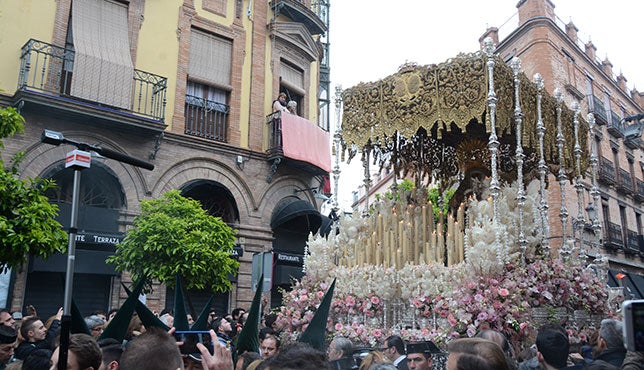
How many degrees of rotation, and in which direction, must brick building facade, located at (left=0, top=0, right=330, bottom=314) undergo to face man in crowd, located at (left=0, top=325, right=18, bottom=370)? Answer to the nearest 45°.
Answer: approximately 45° to its right

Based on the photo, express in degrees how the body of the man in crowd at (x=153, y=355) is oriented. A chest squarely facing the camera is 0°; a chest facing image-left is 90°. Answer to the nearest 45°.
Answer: approximately 180°

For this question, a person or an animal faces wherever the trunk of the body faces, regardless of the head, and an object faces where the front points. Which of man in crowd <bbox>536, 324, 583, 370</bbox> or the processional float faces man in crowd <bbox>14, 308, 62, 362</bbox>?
the processional float

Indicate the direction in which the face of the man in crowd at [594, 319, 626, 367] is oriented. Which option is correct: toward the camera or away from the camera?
away from the camera

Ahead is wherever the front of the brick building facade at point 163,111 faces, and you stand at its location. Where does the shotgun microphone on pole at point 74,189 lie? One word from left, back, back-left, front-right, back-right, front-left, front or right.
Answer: front-right

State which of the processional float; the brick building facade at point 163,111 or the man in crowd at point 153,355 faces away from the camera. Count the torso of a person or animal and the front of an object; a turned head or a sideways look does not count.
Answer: the man in crowd

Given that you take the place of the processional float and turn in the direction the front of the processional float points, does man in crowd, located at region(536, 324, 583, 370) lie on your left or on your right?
on your left

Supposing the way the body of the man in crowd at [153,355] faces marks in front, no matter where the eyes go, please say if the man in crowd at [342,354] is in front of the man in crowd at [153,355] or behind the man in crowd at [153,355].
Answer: in front

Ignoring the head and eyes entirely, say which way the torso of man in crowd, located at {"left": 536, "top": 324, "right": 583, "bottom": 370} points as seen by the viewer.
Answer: away from the camera

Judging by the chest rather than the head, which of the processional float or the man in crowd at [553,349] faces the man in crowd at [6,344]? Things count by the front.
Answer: the processional float

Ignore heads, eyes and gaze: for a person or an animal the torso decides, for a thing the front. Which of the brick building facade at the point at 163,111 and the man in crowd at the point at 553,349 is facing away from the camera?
the man in crowd

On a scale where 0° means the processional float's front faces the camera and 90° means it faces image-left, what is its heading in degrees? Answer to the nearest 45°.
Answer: approximately 45°

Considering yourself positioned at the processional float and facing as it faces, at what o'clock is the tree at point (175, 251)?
The tree is roughly at 2 o'clock from the processional float.

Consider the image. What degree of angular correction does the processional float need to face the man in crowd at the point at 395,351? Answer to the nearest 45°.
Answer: approximately 45° to its left

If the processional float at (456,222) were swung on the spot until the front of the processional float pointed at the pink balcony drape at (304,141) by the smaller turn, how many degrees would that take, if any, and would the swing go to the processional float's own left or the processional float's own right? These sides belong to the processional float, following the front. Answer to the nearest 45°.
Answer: approximately 90° to the processional float's own right
